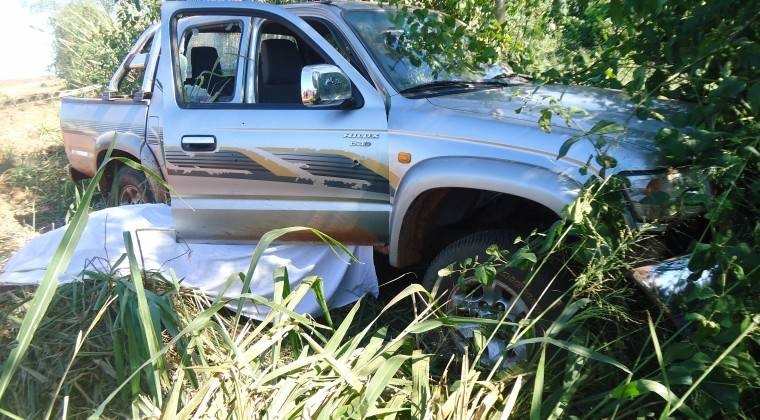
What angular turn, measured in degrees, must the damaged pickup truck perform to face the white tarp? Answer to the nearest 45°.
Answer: approximately 135° to its right

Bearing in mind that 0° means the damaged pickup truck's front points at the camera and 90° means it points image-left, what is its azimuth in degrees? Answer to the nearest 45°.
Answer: approximately 315°
